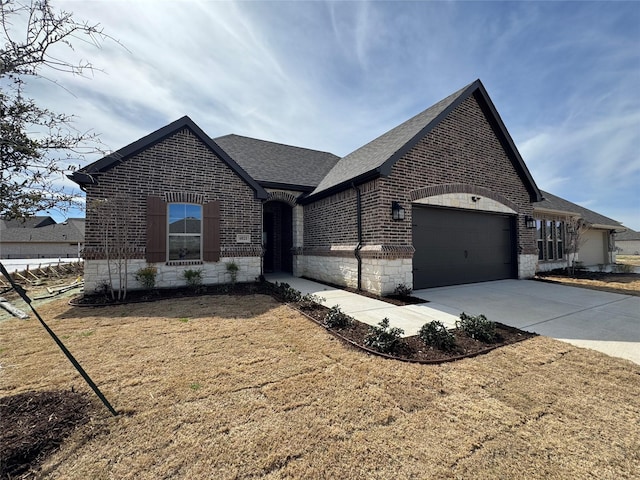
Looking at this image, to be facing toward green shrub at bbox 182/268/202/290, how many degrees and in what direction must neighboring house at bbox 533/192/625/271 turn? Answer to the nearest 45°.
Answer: approximately 90° to its right

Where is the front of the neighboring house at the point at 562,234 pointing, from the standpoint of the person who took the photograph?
facing the viewer and to the right of the viewer

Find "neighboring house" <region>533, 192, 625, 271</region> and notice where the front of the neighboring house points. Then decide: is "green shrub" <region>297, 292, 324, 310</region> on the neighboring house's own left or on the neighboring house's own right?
on the neighboring house's own right

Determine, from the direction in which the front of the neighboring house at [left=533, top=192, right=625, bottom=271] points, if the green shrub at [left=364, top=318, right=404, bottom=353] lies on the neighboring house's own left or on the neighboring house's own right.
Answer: on the neighboring house's own right

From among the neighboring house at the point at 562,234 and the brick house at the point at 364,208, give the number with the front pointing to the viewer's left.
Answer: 0
